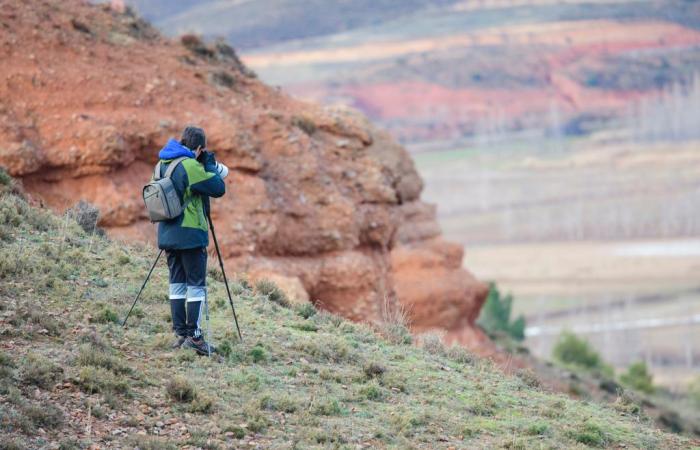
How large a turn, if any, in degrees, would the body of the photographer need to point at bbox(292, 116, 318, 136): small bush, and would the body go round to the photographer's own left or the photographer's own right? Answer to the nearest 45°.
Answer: approximately 90° to the photographer's own left

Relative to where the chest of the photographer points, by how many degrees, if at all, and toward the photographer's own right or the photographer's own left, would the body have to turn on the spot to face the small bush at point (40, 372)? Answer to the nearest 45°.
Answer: approximately 135° to the photographer's own right

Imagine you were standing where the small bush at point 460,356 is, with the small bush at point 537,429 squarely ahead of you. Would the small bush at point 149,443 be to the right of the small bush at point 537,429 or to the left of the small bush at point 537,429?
right

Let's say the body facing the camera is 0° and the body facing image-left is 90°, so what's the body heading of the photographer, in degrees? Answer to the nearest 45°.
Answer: approximately 270°

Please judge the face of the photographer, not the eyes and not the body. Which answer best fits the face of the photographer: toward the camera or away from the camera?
away from the camera

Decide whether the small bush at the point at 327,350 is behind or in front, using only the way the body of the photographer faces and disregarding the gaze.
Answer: in front

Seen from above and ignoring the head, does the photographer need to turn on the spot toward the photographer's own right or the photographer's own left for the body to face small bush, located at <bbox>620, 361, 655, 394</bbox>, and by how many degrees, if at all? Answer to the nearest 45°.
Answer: approximately 45° to the photographer's own left

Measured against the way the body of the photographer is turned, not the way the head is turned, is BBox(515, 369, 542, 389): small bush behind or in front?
in front

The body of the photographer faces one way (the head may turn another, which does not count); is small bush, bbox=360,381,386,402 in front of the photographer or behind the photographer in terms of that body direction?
in front

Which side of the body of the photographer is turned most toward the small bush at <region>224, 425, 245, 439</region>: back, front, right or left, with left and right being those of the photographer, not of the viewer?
right
